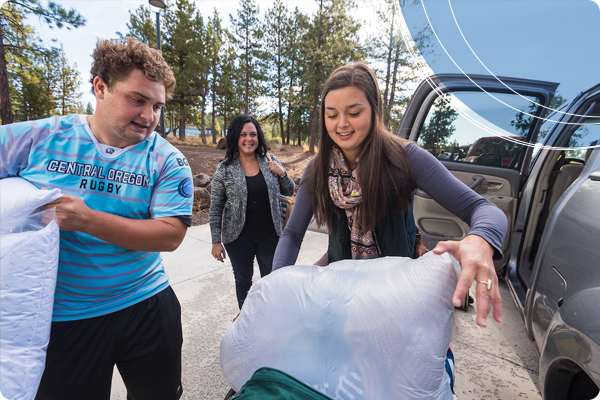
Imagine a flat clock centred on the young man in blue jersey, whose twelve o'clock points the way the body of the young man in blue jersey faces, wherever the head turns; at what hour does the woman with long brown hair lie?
The woman with long brown hair is roughly at 10 o'clock from the young man in blue jersey.

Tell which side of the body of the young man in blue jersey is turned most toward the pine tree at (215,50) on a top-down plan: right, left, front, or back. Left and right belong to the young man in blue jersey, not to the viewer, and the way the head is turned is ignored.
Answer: back

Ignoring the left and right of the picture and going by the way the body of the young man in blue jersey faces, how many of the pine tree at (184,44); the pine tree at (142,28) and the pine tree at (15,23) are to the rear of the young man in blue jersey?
3

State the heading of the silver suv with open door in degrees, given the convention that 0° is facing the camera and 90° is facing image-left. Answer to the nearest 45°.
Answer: approximately 135°

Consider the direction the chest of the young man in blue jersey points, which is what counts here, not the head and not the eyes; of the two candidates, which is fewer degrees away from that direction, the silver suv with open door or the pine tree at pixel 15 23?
the silver suv with open door

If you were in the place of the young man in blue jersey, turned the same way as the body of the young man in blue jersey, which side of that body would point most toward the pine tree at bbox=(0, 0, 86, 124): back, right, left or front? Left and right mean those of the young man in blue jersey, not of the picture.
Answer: back

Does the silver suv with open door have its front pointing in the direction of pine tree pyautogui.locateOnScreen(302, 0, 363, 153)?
yes

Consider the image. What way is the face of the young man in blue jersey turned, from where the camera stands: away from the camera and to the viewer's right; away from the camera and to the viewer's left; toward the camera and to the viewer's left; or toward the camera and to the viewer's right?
toward the camera and to the viewer's right

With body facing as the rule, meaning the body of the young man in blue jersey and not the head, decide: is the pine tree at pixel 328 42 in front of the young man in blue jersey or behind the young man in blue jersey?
behind

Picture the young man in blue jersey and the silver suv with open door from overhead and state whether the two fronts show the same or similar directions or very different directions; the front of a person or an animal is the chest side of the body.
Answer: very different directions

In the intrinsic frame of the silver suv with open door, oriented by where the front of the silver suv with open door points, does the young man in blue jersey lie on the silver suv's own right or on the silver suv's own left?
on the silver suv's own left

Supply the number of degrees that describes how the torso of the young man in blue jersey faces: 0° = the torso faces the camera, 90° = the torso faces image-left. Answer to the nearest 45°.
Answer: approximately 0°

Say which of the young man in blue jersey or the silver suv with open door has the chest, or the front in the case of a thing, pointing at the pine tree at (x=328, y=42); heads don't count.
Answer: the silver suv with open door

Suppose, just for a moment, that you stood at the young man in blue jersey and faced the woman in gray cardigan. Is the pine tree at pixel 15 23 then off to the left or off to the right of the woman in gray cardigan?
left
